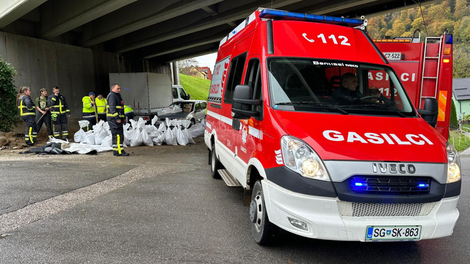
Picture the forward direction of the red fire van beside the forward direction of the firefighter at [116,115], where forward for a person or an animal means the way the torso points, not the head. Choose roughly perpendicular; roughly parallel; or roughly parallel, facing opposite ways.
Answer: roughly perpendicular

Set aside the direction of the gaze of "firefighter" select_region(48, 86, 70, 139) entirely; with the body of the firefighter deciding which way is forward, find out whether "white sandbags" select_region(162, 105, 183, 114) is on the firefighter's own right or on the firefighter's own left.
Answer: on the firefighter's own left
